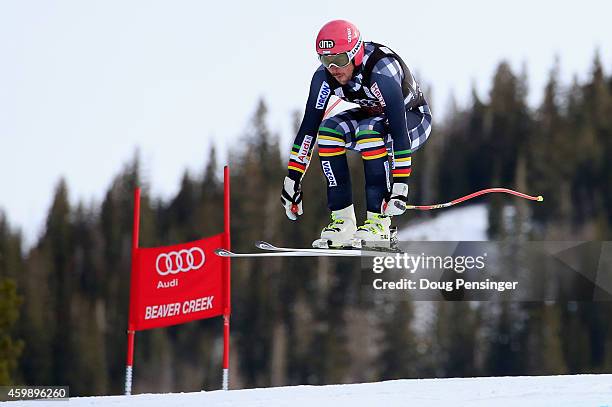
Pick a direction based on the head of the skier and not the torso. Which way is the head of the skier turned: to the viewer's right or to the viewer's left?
to the viewer's left

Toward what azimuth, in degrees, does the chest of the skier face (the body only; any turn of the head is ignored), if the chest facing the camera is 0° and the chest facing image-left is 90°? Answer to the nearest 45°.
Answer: approximately 45°
